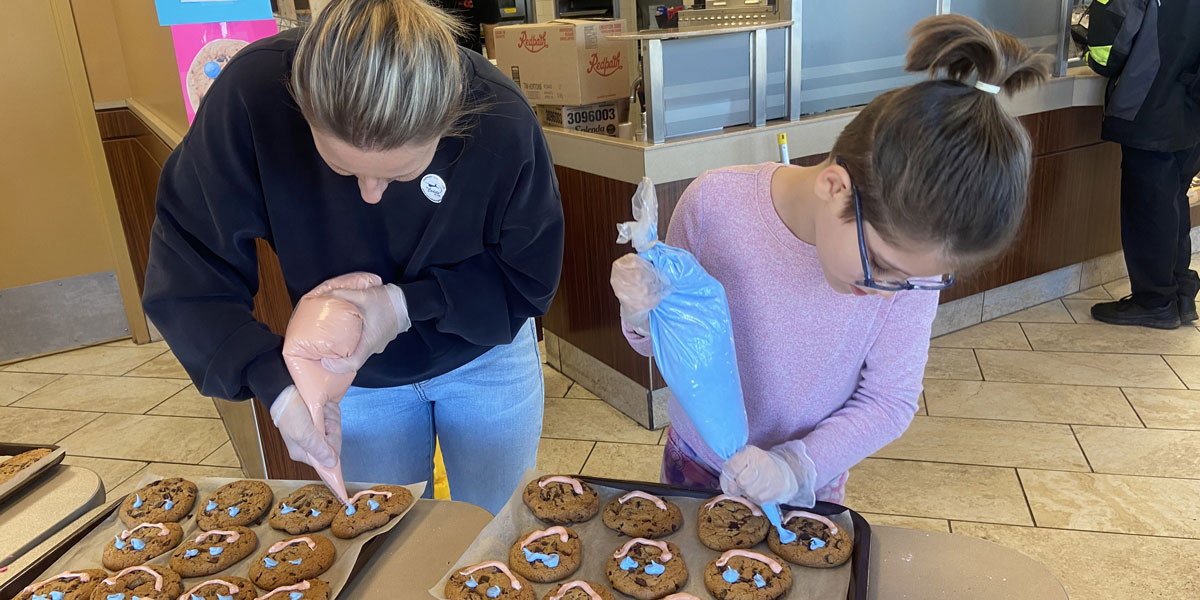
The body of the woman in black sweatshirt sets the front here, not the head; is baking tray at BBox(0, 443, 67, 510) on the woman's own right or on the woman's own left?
on the woman's own right

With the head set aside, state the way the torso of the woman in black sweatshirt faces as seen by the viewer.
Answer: toward the camera

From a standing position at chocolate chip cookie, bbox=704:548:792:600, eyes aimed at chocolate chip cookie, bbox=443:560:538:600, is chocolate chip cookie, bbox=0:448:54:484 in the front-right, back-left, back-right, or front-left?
front-right

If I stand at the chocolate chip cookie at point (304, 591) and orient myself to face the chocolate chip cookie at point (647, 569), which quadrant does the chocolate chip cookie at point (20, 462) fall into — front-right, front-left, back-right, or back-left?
back-left

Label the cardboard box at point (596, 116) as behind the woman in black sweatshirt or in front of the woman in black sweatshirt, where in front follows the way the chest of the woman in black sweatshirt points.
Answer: behind
